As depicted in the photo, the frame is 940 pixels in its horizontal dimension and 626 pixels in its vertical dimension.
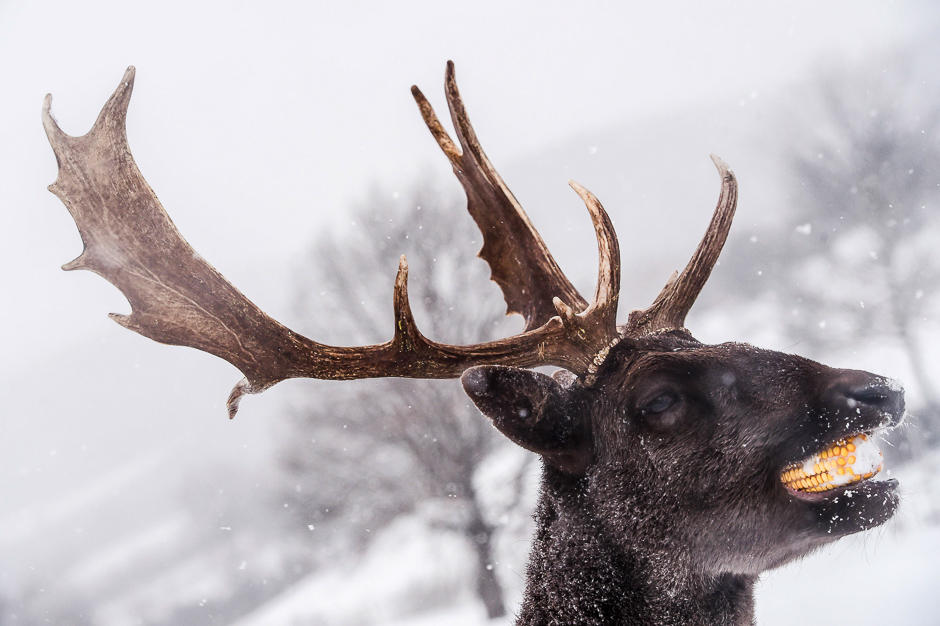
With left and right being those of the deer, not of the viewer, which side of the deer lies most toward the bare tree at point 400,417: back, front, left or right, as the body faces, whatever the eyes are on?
left

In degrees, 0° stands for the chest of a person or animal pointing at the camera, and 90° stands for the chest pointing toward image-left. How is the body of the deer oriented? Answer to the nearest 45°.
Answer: approximately 270°
